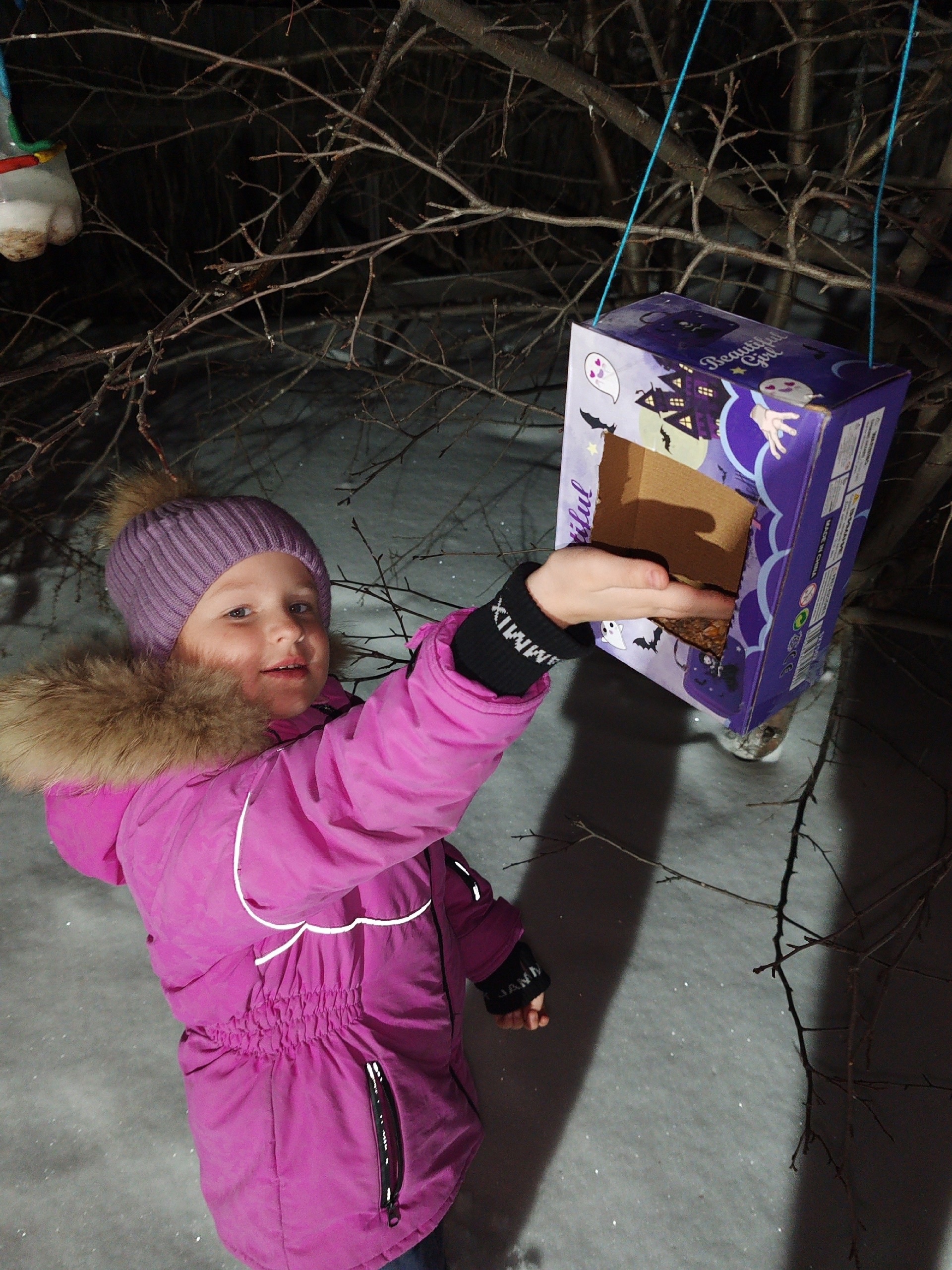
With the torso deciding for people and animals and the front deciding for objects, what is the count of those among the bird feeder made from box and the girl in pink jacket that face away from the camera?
0

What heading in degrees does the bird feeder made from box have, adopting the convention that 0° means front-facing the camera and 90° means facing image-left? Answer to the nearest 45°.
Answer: approximately 45°

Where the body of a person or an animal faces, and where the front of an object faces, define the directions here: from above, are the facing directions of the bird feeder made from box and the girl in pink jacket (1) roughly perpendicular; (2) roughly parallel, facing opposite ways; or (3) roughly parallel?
roughly perpendicular
